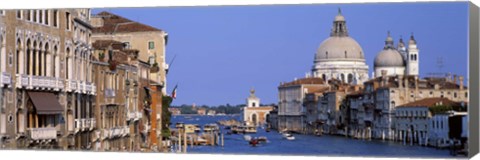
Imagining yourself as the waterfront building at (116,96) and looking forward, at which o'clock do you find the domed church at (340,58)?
The domed church is roughly at 11 o'clock from the waterfront building.

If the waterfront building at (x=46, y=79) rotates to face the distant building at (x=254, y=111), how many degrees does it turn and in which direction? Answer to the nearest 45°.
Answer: approximately 45° to its left

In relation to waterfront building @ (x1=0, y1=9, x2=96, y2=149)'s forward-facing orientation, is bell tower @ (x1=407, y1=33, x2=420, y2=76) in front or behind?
in front

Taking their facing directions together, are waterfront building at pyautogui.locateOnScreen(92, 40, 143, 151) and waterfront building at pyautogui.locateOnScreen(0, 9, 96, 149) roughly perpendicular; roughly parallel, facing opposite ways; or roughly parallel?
roughly parallel

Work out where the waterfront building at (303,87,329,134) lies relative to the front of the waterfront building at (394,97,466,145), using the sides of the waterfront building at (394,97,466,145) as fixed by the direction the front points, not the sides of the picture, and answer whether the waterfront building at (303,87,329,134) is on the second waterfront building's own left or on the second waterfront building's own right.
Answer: on the second waterfront building's own right

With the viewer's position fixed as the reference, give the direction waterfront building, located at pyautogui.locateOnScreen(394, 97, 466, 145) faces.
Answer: facing the viewer and to the left of the viewer

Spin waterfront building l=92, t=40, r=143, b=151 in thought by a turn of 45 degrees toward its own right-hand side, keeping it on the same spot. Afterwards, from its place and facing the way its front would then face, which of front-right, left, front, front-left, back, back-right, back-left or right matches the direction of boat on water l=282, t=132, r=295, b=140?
left

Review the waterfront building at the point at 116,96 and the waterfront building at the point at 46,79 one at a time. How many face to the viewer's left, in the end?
0

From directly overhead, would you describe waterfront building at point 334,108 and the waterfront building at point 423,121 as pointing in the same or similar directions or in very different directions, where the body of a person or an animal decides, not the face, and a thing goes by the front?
same or similar directions

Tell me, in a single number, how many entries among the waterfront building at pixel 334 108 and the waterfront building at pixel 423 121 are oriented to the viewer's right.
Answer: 0

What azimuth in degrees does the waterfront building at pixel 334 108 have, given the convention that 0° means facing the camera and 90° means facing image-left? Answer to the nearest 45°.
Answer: approximately 45°

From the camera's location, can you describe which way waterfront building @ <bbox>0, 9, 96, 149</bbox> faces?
facing the viewer and to the right of the viewer

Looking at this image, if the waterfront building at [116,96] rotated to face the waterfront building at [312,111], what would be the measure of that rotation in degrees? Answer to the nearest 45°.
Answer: approximately 45° to its left
